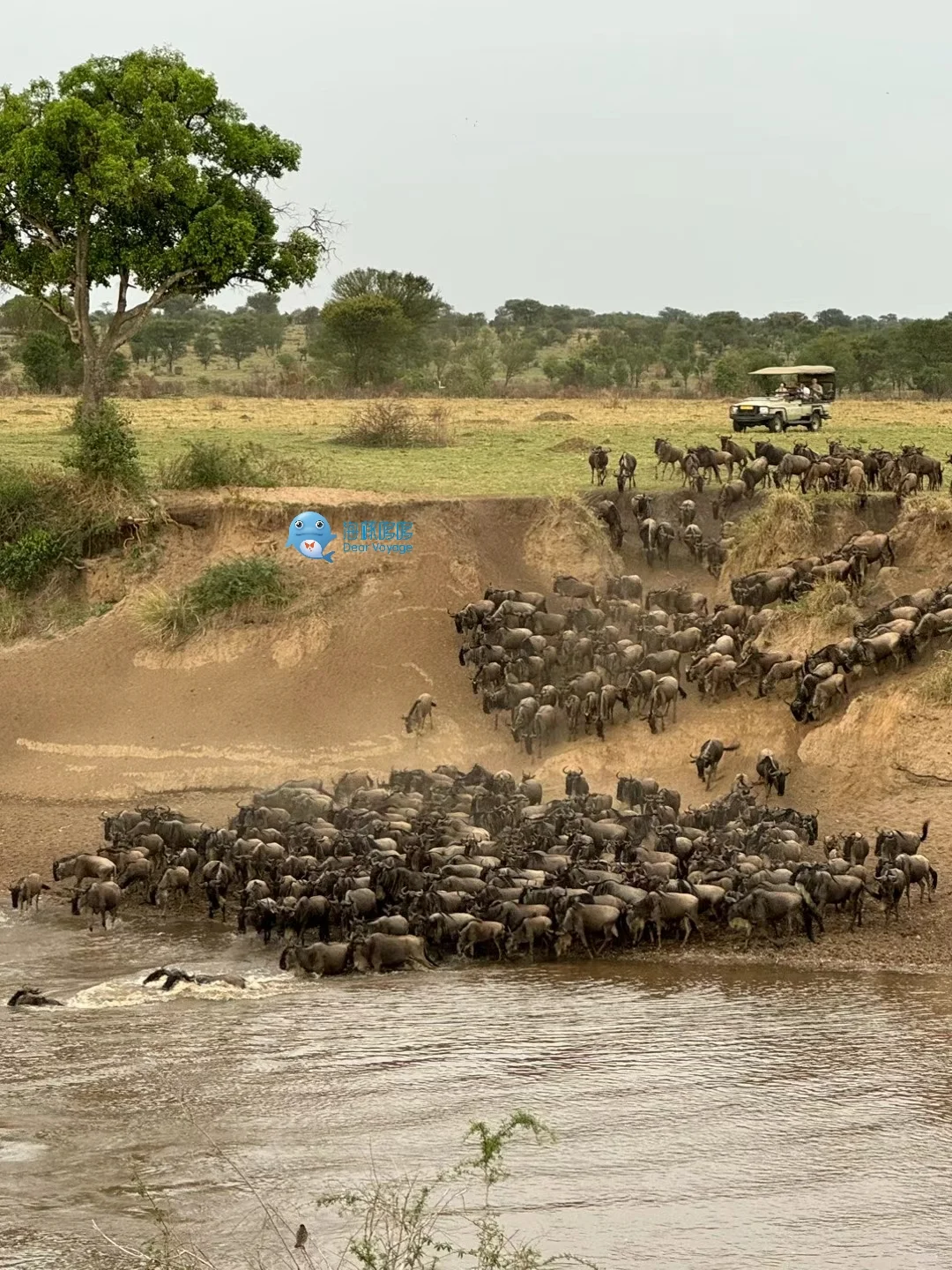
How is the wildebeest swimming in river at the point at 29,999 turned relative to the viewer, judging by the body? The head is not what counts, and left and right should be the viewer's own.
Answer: facing to the left of the viewer

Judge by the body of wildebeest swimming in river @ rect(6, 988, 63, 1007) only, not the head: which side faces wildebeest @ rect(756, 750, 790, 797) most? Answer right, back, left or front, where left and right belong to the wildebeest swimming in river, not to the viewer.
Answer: back

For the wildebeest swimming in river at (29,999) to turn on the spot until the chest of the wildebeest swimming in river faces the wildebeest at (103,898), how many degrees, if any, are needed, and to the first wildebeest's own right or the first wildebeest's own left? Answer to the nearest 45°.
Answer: approximately 90° to the first wildebeest's own right

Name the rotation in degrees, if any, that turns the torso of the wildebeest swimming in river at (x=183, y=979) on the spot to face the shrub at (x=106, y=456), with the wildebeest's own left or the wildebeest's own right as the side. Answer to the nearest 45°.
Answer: approximately 90° to the wildebeest's own right

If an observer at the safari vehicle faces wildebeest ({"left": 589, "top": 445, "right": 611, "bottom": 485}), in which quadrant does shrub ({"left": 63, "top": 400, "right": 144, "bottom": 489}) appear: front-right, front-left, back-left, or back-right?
front-right

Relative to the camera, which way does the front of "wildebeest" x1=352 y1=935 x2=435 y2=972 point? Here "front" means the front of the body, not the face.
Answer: to the viewer's left

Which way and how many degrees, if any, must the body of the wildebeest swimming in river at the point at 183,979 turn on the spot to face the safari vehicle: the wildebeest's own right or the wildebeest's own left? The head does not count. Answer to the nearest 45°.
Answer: approximately 135° to the wildebeest's own right

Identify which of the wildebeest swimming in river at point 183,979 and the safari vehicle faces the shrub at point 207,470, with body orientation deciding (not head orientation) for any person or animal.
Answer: the safari vehicle

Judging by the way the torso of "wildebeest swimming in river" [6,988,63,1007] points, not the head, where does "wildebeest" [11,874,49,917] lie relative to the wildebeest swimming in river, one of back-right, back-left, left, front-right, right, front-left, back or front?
right

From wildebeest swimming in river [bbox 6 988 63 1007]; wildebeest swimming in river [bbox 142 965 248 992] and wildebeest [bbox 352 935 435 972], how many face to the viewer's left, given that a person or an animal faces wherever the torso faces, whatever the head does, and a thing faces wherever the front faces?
3

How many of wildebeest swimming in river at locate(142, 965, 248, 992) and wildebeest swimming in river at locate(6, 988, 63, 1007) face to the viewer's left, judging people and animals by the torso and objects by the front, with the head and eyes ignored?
2

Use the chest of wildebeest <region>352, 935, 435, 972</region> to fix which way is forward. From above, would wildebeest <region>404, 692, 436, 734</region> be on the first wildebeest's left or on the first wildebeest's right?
on the first wildebeest's right

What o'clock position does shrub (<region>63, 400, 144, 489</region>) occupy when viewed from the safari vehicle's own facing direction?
The shrub is roughly at 12 o'clock from the safari vehicle.

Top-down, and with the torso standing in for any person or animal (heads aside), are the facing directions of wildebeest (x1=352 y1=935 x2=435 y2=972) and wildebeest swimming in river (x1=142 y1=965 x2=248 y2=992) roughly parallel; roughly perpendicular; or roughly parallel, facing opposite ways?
roughly parallel

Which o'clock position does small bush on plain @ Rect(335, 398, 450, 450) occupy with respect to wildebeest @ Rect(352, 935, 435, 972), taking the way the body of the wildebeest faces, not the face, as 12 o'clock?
The small bush on plain is roughly at 3 o'clock from the wildebeest.

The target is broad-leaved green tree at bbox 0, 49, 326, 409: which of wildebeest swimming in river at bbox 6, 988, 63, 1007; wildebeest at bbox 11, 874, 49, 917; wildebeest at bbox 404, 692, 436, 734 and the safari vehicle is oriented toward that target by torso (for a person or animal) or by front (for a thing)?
the safari vehicle

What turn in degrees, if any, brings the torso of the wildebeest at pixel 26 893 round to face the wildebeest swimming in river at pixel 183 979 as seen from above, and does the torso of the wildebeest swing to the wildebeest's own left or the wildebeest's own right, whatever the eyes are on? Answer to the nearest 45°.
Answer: approximately 90° to the wildebeest's own left

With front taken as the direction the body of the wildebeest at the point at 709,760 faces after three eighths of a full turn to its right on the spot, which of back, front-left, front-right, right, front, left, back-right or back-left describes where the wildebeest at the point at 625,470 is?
front

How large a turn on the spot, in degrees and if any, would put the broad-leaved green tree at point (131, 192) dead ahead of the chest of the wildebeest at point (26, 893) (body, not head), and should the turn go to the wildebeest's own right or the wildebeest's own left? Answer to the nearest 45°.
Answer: approximately 135° to the wildebeest's own right

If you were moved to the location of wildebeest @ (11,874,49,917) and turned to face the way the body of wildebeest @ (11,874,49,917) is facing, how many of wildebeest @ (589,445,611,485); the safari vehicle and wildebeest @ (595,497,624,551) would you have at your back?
3
